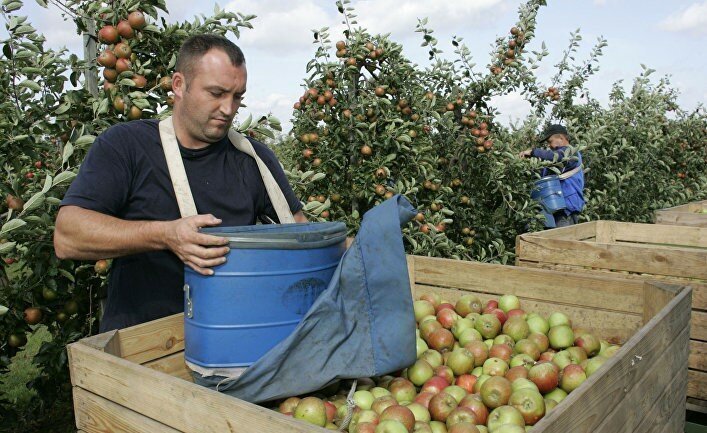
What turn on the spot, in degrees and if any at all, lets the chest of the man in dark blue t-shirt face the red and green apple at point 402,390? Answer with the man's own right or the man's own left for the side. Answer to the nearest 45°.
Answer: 0° — they already face it

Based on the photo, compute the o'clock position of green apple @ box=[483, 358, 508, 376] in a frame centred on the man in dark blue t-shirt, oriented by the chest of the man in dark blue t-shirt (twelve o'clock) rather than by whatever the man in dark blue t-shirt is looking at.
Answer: The green apple is roughly at 11 o'clock from the man in dark blue t-shirt.

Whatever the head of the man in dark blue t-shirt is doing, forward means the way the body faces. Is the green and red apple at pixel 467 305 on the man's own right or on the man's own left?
on the man's own left

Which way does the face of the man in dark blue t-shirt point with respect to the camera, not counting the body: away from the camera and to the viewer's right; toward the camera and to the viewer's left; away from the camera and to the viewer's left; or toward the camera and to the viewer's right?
toward the camera and to the viewer's right

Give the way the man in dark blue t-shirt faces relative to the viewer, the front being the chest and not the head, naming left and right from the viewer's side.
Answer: facing the viewer and to the right of the viewer

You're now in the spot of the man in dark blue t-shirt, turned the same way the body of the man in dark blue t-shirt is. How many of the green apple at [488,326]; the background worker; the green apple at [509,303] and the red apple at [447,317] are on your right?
0

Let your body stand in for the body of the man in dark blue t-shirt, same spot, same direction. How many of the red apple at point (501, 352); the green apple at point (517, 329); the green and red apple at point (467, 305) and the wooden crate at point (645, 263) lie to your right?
0

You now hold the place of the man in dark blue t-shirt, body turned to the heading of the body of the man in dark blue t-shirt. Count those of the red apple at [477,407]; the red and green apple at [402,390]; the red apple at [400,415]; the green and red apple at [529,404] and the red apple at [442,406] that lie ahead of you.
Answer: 5

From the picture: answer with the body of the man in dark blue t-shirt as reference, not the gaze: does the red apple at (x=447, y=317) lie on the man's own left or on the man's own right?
on the man's own left

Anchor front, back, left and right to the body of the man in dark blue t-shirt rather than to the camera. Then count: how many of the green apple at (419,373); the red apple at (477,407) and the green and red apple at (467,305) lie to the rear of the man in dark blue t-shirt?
0

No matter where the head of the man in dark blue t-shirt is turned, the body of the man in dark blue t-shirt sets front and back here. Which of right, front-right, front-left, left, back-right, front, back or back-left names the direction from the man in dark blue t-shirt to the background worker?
left

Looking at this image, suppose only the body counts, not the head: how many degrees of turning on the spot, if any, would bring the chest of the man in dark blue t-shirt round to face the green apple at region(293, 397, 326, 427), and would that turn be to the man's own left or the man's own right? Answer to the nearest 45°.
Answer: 0° — they already face it

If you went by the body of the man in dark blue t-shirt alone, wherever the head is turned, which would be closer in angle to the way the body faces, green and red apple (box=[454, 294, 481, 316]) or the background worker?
the green and red apple

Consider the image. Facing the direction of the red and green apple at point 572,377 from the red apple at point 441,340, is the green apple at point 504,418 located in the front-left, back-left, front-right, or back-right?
front-right

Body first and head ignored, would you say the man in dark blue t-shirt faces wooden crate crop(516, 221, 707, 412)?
no

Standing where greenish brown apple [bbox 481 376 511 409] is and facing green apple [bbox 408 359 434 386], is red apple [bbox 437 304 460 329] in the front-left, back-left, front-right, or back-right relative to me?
front-right

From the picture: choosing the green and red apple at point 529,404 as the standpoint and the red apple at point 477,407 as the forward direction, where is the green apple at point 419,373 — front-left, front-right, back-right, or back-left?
front-right
